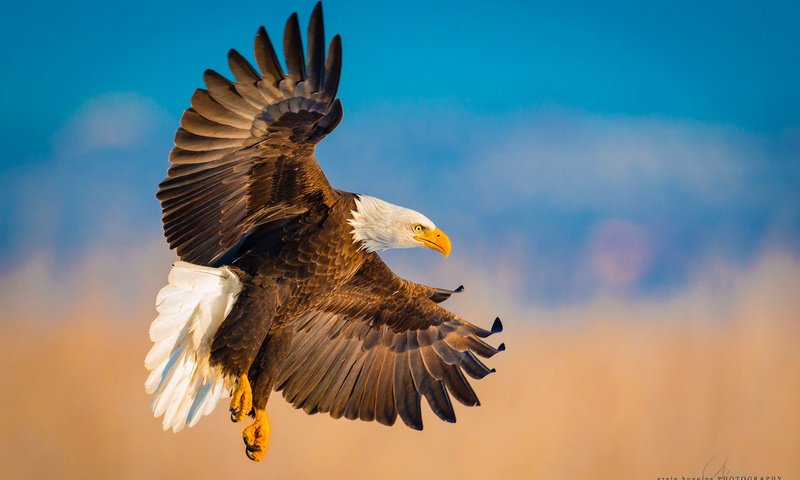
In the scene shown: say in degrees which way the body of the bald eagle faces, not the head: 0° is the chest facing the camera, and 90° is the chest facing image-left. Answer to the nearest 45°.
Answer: approximately 270°
